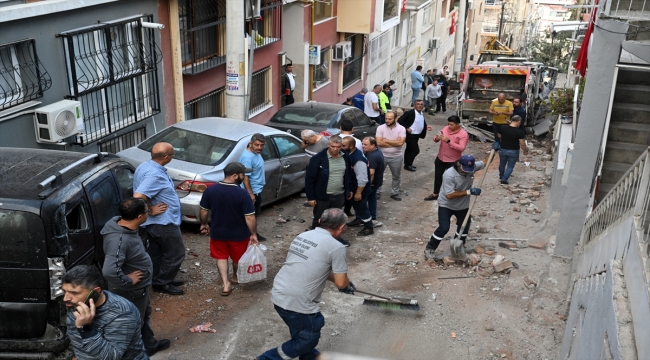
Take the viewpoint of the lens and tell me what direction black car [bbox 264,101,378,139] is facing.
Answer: facing away from the viewer and to the right of the viewer

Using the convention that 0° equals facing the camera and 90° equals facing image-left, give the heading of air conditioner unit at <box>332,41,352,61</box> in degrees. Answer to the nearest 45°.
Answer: approximately 315°

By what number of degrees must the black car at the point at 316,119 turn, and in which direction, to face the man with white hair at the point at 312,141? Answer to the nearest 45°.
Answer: approximately 135° to its right

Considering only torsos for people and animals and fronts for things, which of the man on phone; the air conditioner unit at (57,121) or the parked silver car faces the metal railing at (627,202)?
the air conditioner unit

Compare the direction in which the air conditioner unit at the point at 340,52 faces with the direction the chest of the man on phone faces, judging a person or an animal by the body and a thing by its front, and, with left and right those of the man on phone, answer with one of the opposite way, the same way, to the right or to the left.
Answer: to the left

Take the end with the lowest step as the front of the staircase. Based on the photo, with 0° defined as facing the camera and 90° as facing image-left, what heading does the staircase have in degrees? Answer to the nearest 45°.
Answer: approximately 45°

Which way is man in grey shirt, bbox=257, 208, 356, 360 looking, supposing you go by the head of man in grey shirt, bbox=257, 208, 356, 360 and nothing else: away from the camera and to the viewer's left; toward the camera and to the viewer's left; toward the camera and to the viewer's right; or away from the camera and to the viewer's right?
away from the camera and to the viewer's right

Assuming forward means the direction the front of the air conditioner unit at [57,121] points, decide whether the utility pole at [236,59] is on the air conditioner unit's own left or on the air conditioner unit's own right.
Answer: on the air conditioner unit's own left

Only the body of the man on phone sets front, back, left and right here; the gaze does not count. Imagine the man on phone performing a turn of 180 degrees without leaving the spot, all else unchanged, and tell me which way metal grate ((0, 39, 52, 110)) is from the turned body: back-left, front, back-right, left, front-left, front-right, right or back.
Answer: front-left

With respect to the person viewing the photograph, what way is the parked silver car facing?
facing away from the viewer and to the right of the viewer
